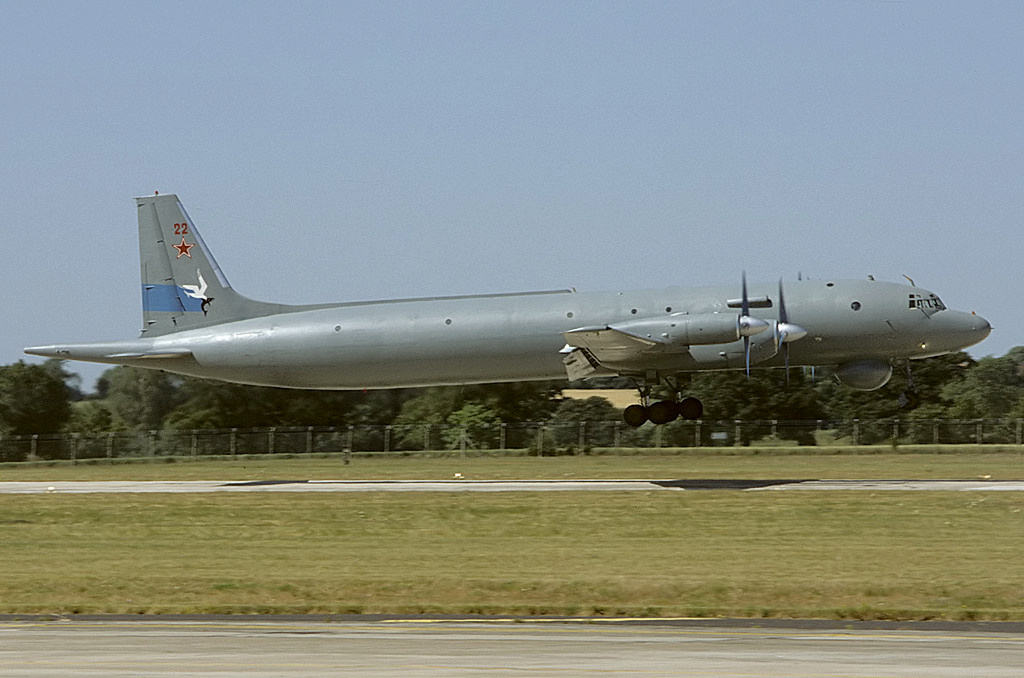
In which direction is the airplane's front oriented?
to the viewer's right
